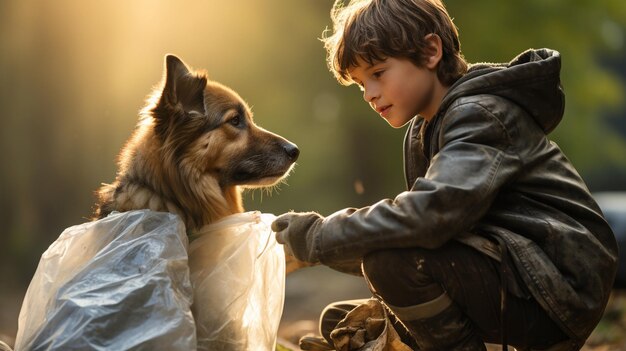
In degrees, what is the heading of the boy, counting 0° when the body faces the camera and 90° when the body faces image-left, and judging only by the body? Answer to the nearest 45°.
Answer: approximately 90°

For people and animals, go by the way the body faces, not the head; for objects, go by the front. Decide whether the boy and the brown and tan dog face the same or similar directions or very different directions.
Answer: very different directions

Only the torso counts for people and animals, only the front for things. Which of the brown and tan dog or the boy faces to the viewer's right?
the brown and tan dog

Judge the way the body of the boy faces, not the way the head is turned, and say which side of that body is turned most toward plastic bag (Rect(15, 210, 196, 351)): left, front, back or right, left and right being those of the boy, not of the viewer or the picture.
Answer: front

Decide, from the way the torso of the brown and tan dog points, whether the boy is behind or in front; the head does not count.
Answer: in front

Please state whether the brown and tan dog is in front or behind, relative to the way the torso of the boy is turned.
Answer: in front

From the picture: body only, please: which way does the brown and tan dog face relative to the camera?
to the viewer's right

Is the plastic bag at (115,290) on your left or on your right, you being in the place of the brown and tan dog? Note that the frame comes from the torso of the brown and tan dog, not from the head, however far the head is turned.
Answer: on your right

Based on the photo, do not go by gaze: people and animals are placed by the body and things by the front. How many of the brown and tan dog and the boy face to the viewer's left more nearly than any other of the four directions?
1

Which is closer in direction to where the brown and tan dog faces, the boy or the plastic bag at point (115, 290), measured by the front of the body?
the boy
